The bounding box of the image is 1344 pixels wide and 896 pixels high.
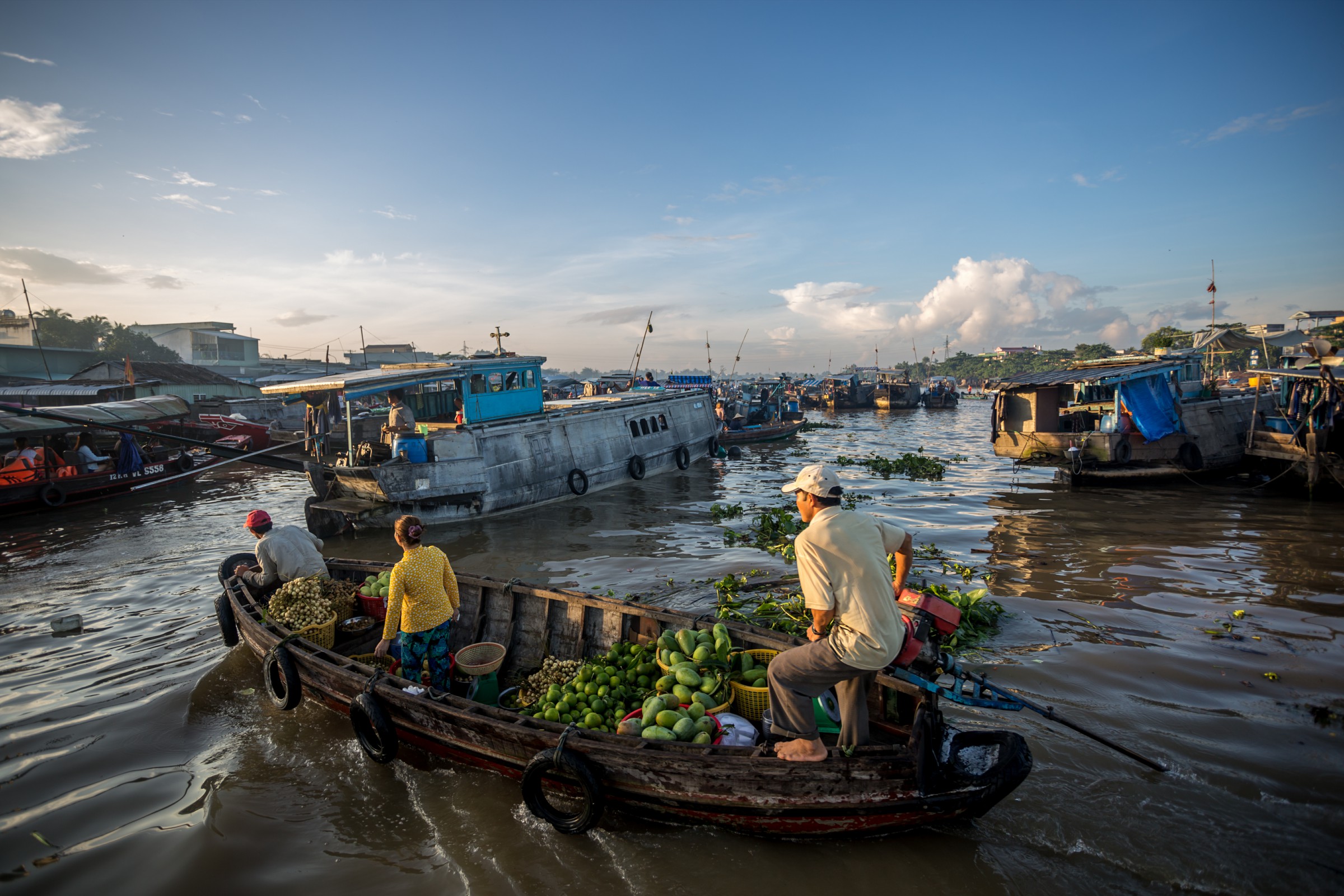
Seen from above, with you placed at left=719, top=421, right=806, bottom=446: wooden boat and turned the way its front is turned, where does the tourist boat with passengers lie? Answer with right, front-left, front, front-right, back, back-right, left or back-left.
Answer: back-right

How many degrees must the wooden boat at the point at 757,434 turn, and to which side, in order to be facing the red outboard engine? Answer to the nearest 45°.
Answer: approximately 90° to its right

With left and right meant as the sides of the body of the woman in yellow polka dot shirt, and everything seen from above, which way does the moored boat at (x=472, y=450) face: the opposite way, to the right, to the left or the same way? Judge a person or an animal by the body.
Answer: to the right

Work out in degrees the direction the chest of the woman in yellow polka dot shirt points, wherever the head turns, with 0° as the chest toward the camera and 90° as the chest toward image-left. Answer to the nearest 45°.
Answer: approximately 135°

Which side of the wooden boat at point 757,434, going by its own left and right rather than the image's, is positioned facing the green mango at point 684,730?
right

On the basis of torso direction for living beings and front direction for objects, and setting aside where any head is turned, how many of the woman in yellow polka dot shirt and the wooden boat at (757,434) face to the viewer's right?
1

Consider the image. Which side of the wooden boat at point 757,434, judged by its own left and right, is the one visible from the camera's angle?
right

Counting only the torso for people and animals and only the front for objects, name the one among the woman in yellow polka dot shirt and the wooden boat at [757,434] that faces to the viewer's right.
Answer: the wooden boat

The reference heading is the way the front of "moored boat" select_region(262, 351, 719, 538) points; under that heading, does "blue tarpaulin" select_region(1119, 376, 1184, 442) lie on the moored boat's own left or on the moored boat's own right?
on the moored boat's own right
